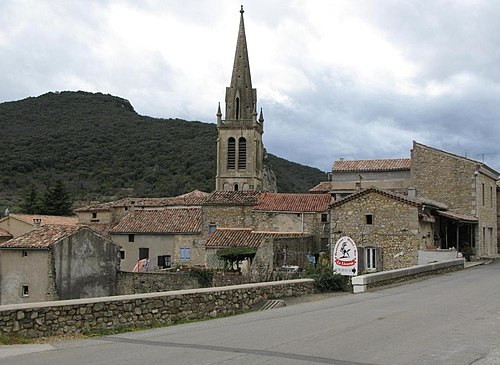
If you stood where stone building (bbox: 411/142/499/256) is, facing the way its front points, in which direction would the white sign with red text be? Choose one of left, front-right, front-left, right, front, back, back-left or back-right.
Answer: front-right

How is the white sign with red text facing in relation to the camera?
toward the camera

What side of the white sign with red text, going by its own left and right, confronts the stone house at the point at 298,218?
back

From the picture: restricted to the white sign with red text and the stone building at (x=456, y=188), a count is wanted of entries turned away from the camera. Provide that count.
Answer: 0

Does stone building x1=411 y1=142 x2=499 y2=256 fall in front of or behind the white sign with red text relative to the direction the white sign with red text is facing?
behind

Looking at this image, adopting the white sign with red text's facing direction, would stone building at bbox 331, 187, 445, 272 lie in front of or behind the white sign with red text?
behind

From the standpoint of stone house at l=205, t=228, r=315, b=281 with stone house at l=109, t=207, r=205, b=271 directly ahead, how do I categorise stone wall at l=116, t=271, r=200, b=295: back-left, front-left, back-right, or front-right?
front-left

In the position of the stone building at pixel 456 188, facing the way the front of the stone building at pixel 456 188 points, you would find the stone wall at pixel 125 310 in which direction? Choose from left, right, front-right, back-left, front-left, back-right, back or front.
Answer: front-right

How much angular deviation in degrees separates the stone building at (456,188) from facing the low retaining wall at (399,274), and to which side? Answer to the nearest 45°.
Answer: approximately 45° to its right
